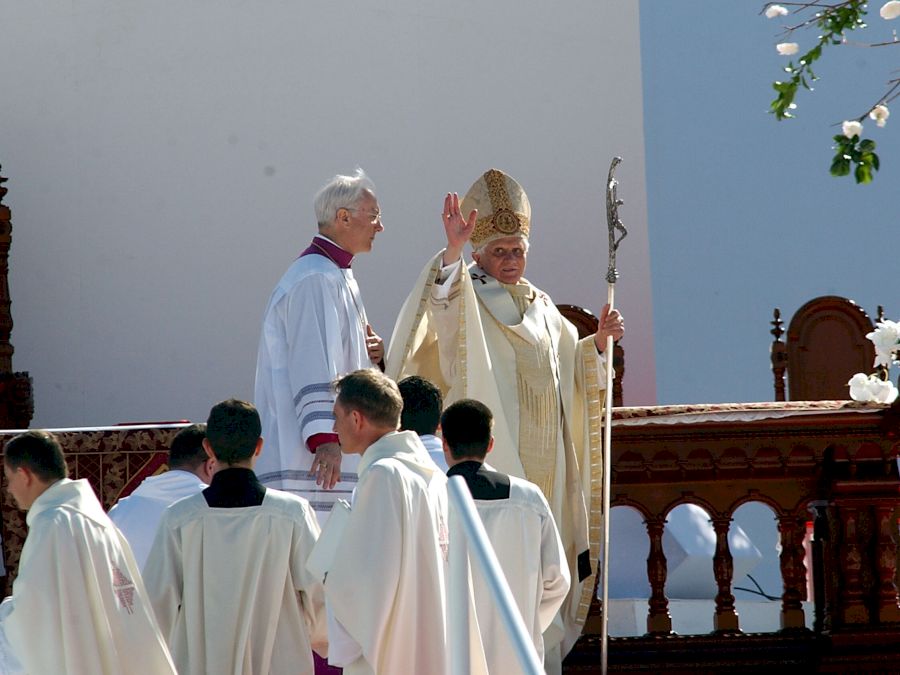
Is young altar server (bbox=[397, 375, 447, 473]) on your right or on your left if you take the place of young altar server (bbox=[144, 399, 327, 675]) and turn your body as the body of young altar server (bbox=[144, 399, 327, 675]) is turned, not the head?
on your right

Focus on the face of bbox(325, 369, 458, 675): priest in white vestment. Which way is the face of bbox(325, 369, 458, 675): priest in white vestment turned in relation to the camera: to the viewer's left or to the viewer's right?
to the viewer's left

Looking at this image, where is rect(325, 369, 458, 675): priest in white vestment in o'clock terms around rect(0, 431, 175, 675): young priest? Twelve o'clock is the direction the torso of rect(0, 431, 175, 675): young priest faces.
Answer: rect(325, 369, 458, 675): priest in white vestment is roughly at 5 o'clock from rect(0, 431, 175, 675): young priest.

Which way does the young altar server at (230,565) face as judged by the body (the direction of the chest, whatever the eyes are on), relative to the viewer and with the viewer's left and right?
facing away from the viewer

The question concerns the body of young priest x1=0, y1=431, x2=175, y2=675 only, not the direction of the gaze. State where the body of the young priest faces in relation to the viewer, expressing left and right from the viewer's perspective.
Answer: facing away from the viewer and to the left of the viewer

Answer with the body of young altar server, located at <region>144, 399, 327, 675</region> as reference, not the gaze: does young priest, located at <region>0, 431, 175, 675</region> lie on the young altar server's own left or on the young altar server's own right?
on the young altar server's own left

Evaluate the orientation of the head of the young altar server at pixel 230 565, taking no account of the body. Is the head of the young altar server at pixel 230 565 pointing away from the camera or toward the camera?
away from the camera

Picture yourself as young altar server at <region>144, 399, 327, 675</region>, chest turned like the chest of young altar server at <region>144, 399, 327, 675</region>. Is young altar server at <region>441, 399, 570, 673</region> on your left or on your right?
on your right

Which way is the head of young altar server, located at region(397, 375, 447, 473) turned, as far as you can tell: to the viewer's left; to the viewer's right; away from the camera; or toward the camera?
away from the camera
